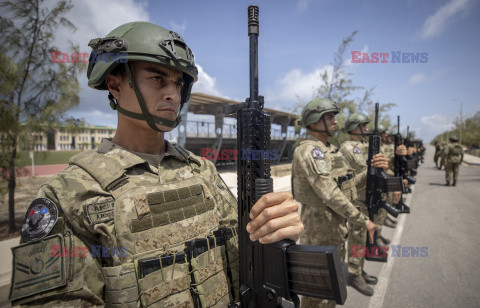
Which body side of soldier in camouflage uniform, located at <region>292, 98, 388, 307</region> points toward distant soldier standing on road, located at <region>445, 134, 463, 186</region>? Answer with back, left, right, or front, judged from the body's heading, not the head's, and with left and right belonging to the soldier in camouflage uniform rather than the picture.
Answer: left

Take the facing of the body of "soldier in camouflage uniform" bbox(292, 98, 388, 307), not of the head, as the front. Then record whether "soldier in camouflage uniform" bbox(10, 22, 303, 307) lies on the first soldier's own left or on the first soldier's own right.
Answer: on the first soldier's own right

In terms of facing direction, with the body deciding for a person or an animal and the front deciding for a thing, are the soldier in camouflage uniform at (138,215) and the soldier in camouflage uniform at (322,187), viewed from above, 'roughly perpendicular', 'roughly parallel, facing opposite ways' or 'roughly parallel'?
roughly parallel

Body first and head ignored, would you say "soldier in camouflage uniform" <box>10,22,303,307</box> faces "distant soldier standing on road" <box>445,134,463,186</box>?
no

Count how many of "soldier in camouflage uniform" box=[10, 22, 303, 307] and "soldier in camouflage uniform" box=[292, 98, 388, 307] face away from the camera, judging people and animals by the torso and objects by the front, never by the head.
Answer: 0

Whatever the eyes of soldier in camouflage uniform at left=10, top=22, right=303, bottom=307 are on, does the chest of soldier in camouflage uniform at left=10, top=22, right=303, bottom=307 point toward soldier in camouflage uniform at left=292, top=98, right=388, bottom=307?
no
